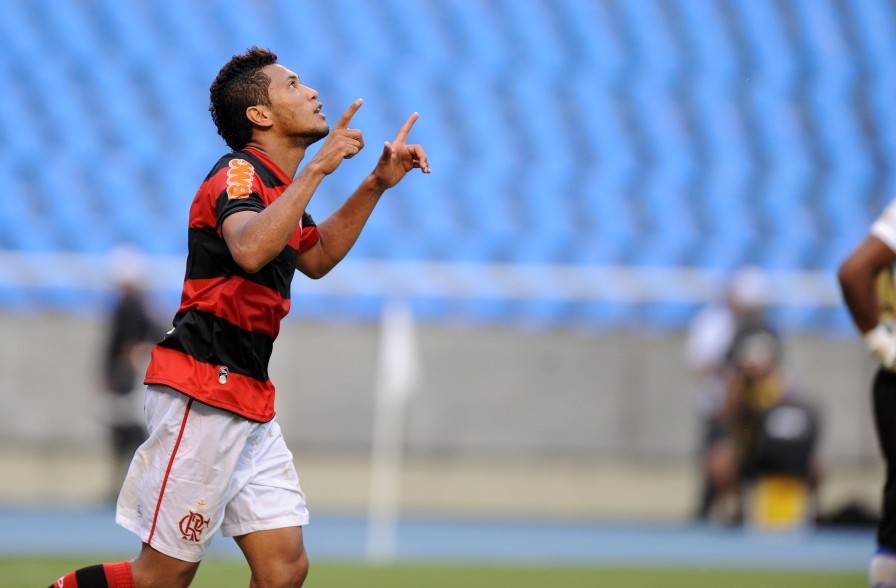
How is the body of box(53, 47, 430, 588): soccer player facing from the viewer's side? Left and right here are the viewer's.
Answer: facing to the right of the viewer

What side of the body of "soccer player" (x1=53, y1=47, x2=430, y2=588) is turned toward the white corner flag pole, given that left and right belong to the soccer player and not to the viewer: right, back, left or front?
left

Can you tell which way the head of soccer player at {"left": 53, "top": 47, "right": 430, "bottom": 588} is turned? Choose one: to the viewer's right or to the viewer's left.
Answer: to the viewer's right
